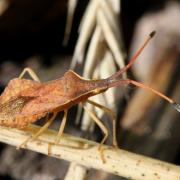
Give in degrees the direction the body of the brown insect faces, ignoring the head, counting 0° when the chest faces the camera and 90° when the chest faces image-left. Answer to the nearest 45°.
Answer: approximately 270°
